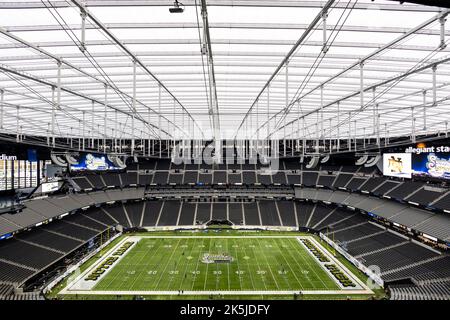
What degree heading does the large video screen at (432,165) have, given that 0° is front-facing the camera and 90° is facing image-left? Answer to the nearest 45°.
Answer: approximately 45°
